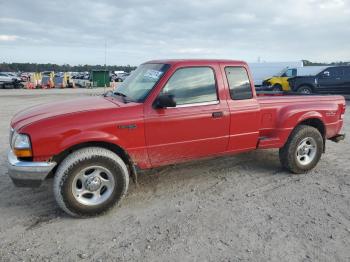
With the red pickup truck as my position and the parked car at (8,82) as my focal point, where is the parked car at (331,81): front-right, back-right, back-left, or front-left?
front-right

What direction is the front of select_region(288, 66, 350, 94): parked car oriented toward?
to the viewer's left

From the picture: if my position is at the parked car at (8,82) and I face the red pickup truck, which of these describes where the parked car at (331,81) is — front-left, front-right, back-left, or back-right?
front-left

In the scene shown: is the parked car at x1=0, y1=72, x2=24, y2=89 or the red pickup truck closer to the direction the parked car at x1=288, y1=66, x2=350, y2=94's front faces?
the parked car

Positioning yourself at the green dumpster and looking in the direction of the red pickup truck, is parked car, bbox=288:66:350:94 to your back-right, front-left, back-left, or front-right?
front-left
